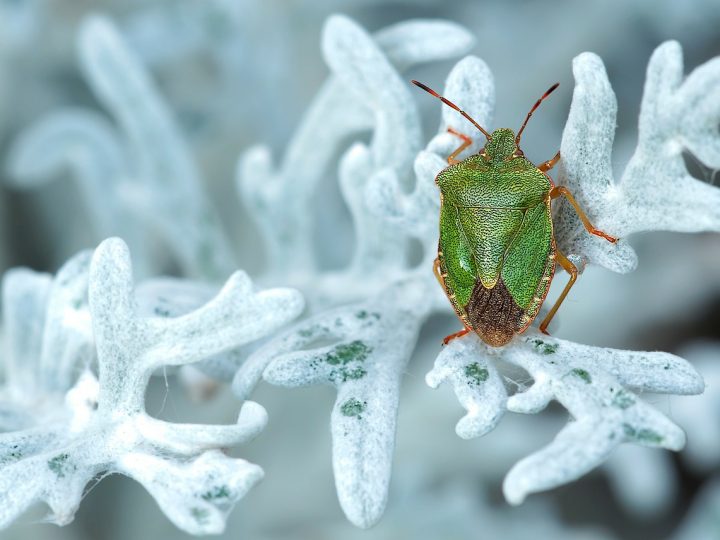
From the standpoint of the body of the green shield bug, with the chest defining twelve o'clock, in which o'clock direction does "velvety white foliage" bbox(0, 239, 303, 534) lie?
The velvety white foliage is roughly at 8 o'clock from the green shield bug.

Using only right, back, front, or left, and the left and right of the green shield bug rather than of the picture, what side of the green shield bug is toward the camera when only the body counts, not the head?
back

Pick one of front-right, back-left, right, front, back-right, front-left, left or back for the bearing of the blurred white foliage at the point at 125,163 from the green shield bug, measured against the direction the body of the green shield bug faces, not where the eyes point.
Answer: front-left
